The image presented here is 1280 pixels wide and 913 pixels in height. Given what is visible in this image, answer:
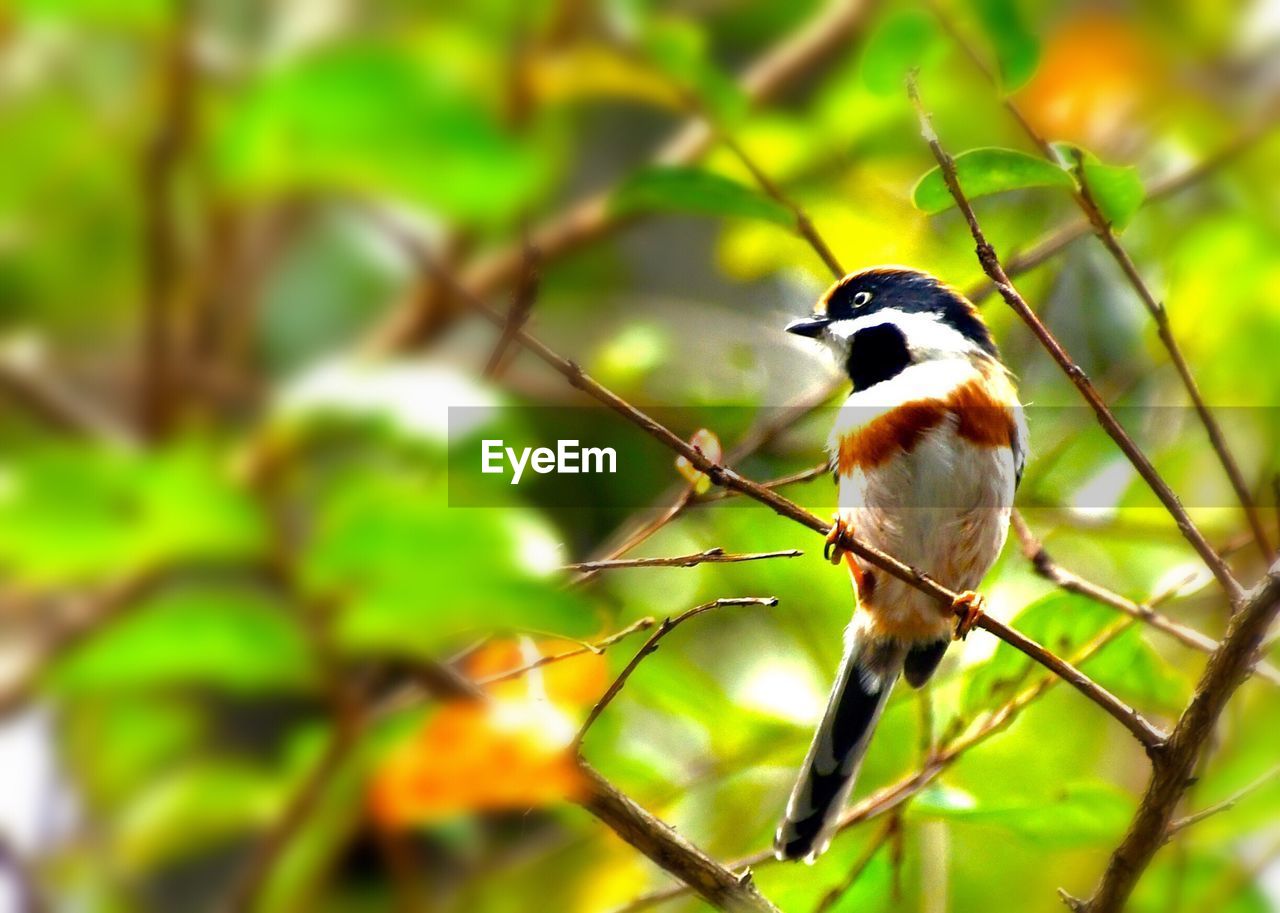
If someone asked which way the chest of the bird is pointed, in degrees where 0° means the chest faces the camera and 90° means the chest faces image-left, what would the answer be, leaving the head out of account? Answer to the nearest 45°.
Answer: approximately 0°
